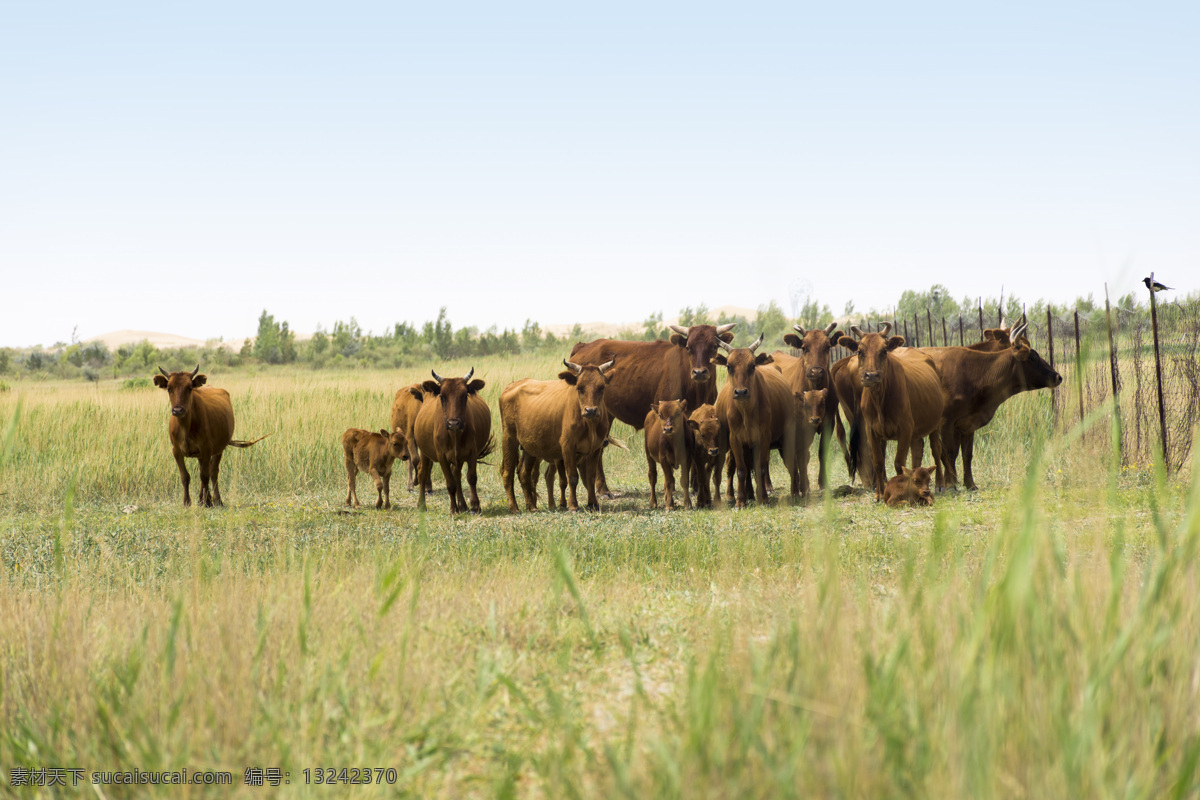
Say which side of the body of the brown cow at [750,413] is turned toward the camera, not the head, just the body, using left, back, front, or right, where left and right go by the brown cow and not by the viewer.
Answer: front

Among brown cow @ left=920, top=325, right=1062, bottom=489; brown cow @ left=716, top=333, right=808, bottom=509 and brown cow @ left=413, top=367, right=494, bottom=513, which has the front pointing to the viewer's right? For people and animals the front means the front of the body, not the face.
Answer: brown cow @ left=920, top=325, right=1062, bottom=489

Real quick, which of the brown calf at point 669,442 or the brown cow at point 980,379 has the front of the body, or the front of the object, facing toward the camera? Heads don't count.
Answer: the brown calf

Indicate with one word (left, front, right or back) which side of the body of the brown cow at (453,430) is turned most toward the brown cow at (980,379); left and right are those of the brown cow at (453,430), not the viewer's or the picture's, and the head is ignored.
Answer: left

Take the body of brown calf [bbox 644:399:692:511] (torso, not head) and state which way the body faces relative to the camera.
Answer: toward the camera

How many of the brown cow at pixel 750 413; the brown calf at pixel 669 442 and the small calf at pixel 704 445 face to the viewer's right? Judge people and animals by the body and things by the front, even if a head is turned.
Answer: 0

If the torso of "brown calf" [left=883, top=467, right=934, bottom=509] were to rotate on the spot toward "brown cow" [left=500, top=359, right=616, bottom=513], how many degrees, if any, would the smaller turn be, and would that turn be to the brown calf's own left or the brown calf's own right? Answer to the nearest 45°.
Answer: approximately 135° to the brown calf's own right

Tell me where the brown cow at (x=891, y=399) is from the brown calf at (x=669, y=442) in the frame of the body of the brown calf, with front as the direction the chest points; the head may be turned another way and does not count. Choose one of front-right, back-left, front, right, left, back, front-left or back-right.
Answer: left

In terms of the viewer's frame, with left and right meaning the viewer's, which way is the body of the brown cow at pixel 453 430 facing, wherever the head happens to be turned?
facing the viewer

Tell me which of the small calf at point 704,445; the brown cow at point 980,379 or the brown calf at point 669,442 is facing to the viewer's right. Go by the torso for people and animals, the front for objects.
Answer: the brown cow

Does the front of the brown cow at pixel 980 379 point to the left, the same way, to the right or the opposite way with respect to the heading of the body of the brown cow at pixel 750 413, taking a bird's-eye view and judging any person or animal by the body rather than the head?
to the left

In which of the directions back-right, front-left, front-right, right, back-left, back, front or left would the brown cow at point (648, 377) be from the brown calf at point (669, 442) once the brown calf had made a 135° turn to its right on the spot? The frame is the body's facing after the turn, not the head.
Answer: front-right

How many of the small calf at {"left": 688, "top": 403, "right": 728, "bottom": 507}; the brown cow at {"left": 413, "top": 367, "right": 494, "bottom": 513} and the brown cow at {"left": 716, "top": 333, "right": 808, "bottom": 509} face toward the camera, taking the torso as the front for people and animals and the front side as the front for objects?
3

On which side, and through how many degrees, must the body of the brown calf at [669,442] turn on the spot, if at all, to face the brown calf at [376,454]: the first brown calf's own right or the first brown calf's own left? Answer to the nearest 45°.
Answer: approximately 90° to the first brown calf's own right

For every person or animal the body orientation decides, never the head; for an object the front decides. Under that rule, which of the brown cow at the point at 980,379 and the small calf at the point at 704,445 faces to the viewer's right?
the brown cow

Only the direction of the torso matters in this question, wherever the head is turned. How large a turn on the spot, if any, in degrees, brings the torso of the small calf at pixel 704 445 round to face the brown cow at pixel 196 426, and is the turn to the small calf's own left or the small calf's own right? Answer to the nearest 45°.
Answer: approximately 90° to the small calf's own right
